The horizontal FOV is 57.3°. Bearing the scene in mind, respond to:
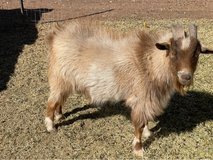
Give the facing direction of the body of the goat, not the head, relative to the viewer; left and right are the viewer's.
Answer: facing the viewer and to the right of the viewer
